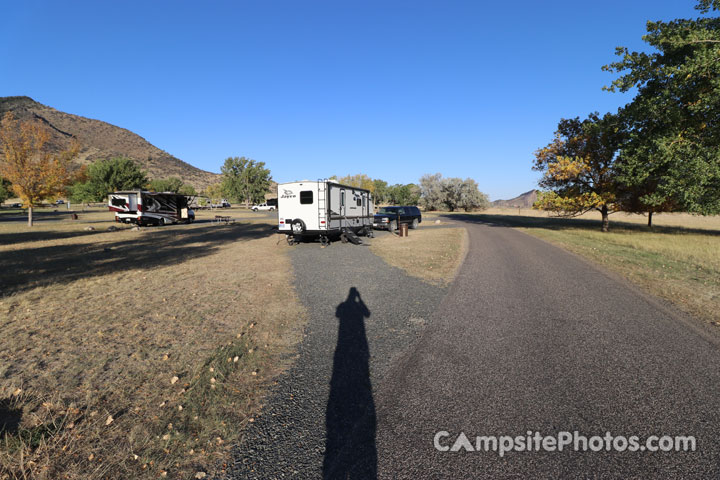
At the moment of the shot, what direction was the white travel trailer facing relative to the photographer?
facing away from the viewer and to the right of the viewer

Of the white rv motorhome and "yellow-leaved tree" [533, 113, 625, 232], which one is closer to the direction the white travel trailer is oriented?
the yellow-leaved tree

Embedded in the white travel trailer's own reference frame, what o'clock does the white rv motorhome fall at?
The white rv motorhome is roughly at 9 o'clock from the white travel trailer.

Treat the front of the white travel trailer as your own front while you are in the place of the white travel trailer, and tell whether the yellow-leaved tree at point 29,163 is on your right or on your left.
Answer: on your left
